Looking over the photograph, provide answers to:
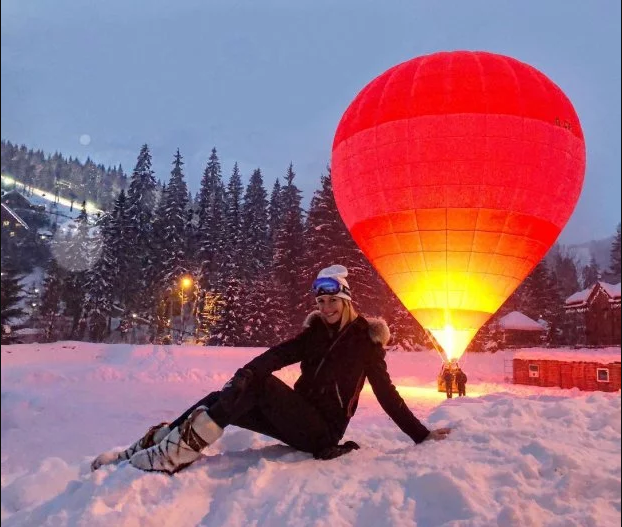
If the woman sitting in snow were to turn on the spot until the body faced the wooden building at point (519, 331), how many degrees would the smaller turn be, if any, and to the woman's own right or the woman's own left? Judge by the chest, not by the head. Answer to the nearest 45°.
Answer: approximately 180°

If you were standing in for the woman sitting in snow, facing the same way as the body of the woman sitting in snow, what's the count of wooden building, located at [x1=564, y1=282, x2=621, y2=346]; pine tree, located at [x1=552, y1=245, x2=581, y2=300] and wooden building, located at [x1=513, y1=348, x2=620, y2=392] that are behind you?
3

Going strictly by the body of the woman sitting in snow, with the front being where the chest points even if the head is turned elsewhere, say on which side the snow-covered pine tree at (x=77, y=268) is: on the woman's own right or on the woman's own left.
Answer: on the woman's own right

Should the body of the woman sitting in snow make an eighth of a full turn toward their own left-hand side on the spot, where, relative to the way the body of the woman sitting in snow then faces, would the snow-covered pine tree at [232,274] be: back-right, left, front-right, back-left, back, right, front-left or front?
back

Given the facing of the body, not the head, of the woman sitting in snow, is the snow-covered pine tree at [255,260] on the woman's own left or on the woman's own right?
on the woman's own right

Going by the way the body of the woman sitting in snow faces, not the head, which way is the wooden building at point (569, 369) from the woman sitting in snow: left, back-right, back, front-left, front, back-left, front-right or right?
back

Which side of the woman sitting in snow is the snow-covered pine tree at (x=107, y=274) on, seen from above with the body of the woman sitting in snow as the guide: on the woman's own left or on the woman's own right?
on the woman's own right

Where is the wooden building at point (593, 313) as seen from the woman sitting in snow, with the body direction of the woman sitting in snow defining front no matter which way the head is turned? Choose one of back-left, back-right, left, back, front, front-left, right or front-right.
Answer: back

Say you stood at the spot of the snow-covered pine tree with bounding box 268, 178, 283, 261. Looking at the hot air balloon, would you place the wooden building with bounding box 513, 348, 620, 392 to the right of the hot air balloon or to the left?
left

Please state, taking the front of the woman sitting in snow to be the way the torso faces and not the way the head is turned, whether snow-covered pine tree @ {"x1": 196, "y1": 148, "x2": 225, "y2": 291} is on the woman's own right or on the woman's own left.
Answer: on the woman's own right

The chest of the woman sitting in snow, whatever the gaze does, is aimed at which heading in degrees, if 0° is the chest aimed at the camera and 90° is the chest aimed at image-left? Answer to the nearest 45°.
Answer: approximately 45°

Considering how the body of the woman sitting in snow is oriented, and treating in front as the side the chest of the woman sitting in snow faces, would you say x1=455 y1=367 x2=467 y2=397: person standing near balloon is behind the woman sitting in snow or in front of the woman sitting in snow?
behind

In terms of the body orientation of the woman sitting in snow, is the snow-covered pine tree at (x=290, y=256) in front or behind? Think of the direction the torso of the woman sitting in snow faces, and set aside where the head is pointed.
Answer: behind
